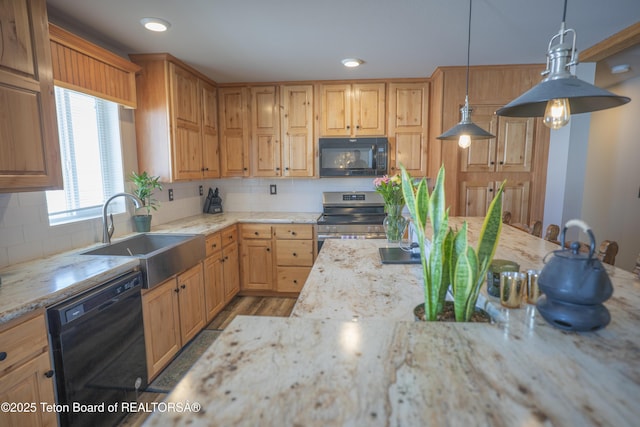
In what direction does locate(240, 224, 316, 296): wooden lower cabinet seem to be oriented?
toward the camera

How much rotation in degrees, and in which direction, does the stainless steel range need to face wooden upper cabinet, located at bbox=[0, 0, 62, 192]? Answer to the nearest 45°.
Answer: approximately 45° to its right

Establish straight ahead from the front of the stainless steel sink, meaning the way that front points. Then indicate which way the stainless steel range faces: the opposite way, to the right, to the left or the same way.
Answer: to the right

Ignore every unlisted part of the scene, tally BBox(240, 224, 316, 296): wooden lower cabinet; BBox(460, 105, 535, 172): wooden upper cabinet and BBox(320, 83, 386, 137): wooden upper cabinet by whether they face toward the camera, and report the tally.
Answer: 3

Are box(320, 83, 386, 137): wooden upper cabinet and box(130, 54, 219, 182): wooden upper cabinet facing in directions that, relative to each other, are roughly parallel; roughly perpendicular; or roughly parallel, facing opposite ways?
roughly perpendicular

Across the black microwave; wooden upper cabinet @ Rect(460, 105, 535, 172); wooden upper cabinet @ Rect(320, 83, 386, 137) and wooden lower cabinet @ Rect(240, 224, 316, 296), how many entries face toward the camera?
4

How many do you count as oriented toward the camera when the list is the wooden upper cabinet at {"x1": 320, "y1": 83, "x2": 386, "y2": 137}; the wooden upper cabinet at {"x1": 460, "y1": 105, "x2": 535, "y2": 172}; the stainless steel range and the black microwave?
4

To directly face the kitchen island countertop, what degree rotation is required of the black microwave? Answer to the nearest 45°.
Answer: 0° — it already faces it

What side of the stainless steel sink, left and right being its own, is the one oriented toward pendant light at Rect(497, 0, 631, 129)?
front

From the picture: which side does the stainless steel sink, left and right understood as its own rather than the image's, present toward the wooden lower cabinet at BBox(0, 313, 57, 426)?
right

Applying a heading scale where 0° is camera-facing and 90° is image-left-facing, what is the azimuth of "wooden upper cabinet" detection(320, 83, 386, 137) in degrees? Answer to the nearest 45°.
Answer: approximately 0°

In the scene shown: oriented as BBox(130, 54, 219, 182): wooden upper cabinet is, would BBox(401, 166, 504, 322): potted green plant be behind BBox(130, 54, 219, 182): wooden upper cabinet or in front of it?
in front

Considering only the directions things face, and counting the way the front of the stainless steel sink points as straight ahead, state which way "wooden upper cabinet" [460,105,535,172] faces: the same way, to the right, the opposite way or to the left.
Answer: to the right

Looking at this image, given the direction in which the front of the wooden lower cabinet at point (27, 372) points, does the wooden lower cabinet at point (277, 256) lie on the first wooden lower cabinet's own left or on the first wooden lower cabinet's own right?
on the first wooden lower cabinet's own left

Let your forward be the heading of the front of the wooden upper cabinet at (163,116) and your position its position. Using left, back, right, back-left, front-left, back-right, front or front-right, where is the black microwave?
front-left

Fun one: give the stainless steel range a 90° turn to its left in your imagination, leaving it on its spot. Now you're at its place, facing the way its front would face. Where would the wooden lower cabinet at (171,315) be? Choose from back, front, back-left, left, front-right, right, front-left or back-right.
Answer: back-right
